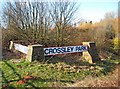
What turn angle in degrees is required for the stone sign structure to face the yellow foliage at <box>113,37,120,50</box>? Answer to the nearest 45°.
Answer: approximately 135° to its left

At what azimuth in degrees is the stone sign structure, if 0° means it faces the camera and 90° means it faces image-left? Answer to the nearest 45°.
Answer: approximately 0°
